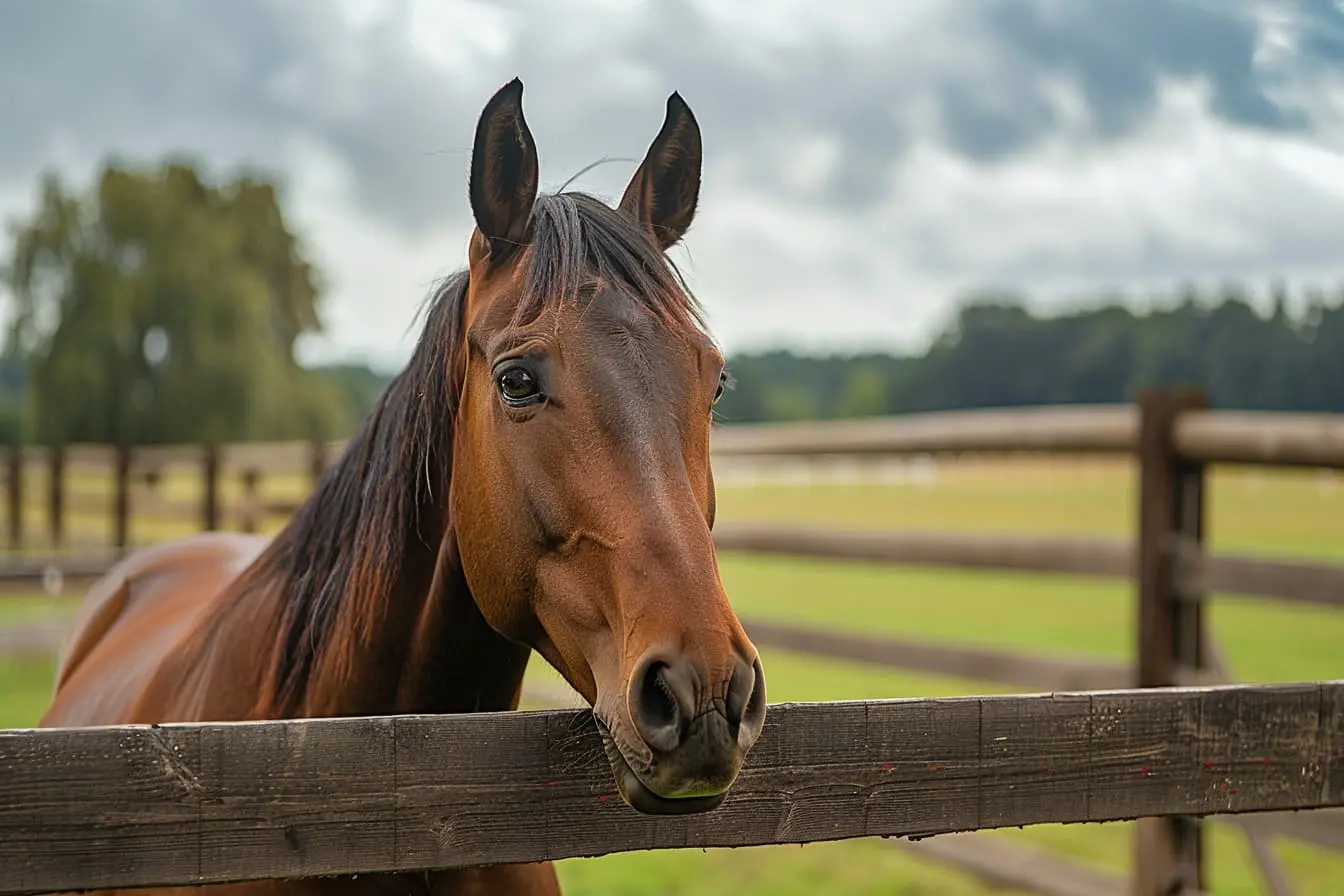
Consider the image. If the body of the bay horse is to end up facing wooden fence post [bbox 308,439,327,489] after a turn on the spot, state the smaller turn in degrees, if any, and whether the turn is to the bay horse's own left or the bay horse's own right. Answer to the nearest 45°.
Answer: approximately 135° to the bay horse's own left

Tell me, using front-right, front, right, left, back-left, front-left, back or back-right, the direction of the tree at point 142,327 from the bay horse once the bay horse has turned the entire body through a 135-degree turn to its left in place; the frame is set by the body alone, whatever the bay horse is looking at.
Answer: front

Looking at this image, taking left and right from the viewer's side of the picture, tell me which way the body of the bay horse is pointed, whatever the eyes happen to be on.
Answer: facing the viewer and to the right of the viewer

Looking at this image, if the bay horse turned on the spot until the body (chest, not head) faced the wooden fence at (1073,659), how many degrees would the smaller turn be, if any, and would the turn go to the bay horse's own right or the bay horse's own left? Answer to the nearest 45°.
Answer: approximately 90° to the bay horse's own left
